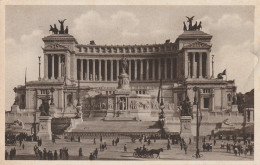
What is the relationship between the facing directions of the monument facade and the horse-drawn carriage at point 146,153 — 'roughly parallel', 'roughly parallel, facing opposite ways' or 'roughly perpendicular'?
roughly perpendicular

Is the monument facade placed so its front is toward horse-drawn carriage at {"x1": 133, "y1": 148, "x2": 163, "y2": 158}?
yes

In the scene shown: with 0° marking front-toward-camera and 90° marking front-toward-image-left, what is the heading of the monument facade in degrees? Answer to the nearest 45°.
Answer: approximately 0°

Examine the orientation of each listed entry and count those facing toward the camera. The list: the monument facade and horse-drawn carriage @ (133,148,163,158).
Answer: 1
